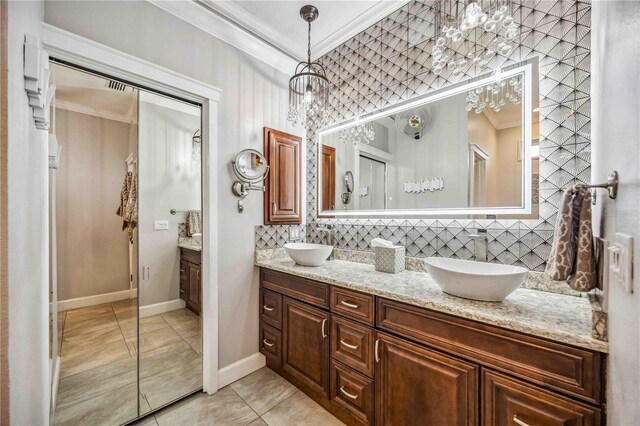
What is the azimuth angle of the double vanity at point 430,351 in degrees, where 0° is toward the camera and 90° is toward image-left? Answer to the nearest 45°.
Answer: approximately 45°

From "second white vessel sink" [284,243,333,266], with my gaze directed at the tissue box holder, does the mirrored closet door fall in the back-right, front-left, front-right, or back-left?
back-right

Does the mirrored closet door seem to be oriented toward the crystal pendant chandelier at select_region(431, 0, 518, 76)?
no
